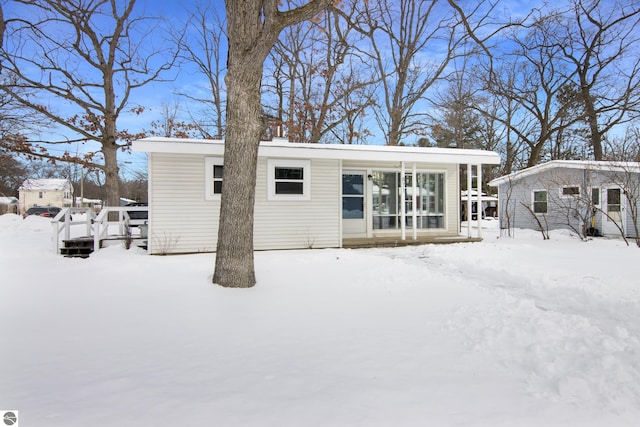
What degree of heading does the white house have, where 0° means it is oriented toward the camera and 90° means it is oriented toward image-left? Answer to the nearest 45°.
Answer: approximately 0°

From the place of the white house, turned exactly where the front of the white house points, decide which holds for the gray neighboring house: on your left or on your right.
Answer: on your left
